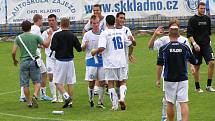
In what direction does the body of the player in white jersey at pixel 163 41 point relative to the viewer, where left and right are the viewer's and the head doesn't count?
facing the viewer

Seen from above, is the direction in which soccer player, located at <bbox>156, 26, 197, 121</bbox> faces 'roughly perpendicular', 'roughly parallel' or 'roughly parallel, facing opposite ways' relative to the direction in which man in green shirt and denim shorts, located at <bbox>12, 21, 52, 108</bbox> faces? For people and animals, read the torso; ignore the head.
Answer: roughly parallel

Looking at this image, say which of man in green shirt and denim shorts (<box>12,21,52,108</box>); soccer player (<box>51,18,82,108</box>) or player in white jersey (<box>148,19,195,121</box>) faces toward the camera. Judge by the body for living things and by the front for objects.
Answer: the player in white jersey

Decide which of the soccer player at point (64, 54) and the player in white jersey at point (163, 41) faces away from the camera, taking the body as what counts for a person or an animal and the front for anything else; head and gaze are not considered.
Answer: the soccer player

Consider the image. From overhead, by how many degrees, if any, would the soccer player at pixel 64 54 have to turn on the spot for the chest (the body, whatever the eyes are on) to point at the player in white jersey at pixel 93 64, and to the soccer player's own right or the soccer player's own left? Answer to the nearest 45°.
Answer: approximately 90° to the soccer player's own right
